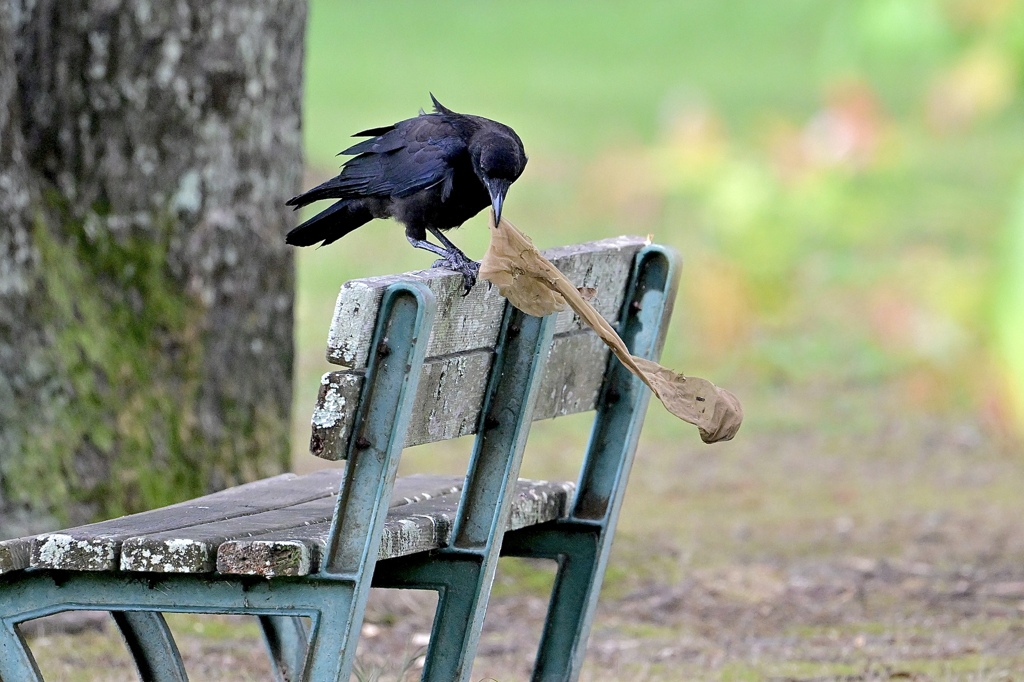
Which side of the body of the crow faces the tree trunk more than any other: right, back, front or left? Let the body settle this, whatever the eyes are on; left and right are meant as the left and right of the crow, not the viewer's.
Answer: back

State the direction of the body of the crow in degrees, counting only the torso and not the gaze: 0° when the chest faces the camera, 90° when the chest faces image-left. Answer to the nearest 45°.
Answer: approximately 315°
